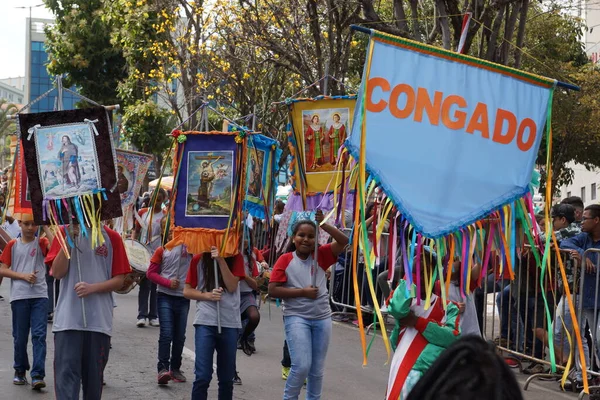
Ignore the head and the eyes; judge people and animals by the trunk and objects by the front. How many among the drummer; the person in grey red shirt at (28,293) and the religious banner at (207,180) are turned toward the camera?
3

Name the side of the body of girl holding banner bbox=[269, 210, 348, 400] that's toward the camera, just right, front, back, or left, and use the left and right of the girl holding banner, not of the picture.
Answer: front

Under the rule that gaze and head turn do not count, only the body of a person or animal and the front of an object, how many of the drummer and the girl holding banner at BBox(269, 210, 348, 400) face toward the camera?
2

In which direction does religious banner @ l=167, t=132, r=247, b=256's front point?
toward the camera

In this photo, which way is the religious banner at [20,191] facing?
toward the camera

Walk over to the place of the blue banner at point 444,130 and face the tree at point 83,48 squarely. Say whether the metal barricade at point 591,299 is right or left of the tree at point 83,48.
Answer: right

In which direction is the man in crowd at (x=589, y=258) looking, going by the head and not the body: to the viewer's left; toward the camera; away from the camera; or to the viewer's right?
to the viewer's left

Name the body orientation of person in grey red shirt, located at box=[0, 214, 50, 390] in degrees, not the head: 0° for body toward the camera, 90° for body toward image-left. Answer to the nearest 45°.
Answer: approximately 0°

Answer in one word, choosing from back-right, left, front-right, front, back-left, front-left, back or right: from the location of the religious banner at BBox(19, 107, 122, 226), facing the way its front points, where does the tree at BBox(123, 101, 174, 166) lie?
back

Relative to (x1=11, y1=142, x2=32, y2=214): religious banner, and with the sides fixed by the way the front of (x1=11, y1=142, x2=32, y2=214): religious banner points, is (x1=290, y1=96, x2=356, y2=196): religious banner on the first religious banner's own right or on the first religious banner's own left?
on the first religious banner's own left

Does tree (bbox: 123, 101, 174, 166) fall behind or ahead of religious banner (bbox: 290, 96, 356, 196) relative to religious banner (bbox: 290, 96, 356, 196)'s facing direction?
behind

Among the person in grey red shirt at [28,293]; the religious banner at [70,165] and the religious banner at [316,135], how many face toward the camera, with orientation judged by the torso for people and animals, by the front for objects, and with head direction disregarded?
3
